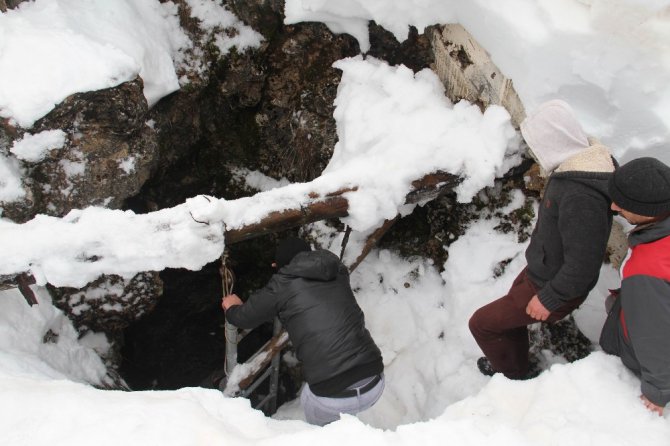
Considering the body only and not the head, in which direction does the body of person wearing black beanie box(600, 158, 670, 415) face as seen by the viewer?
to the viewer's left

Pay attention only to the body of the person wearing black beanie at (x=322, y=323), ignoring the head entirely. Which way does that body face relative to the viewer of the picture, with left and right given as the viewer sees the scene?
facing away from the viewer and to the left of the viewer

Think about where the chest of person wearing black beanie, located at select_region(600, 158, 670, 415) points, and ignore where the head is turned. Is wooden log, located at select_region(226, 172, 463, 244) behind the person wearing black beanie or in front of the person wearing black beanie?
in front
